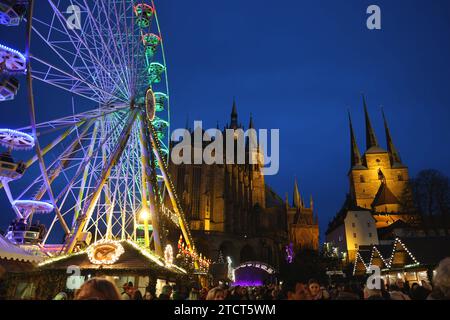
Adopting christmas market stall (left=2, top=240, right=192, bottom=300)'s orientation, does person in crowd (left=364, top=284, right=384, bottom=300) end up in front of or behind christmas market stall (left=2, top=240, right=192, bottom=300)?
in front

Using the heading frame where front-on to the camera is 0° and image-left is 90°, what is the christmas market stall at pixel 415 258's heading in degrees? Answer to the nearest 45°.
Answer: approximately 45°

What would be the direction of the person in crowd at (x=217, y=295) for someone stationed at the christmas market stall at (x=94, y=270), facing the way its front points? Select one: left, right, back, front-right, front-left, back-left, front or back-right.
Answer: front

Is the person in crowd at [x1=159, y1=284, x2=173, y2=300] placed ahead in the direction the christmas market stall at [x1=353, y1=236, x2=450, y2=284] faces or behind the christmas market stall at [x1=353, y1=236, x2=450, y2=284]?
ahead

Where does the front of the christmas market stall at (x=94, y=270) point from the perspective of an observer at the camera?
facing the viewer

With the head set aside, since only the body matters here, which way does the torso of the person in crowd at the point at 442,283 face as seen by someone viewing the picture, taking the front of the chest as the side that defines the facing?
away from the camera

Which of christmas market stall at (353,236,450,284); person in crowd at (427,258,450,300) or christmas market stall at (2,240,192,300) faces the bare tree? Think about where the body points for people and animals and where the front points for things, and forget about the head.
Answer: the person in crowd

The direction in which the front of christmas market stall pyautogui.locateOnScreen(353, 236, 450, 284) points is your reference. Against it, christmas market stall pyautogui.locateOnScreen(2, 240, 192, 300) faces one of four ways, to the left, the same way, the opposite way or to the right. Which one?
to the left

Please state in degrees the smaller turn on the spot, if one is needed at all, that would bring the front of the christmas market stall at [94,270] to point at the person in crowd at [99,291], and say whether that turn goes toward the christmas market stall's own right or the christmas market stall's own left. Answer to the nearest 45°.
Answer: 0° — it already faces them

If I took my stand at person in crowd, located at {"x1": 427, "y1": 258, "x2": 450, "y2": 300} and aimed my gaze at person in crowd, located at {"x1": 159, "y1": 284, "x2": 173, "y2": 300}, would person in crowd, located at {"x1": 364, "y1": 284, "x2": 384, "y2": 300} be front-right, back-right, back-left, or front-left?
front-right

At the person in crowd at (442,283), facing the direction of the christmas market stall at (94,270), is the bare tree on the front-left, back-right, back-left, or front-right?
front-right

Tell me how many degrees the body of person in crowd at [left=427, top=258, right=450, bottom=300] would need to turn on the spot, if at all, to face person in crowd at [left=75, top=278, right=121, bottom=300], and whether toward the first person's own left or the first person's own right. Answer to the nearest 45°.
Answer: approximately 135° to the first person's own left

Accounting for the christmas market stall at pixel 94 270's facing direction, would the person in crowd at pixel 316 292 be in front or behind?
in front

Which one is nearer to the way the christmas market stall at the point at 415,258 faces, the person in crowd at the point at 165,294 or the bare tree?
the person in crowd

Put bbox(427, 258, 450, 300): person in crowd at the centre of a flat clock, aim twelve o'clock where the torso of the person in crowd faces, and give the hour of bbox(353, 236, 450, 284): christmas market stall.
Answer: The christmas market stall is roughly at 12 o'clock from the person in crowd.
